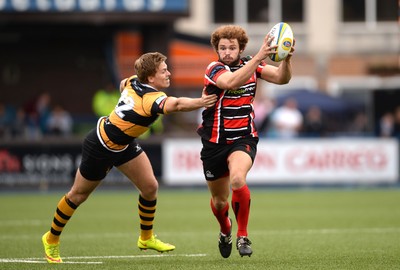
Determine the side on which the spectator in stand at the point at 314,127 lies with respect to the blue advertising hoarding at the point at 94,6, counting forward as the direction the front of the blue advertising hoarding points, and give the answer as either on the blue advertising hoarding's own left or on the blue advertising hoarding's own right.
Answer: on the blue advertising hoarding's own left

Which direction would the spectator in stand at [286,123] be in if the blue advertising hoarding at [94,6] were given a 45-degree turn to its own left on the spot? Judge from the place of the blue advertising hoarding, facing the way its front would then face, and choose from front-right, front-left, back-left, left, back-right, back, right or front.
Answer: front-left

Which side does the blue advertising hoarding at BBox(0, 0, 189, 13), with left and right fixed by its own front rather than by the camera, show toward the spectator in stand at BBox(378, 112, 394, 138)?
left

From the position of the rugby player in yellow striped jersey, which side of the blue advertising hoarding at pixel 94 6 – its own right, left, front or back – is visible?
front

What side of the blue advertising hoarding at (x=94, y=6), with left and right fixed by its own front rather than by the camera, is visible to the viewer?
front

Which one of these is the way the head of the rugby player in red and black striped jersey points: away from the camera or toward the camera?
toward the camera

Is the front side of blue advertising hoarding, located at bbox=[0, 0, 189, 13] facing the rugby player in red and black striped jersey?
yes
